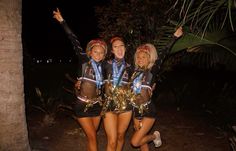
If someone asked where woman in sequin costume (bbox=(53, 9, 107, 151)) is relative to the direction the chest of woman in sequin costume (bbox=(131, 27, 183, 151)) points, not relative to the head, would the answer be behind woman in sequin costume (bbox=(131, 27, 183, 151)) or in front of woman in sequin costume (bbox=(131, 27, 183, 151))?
in front

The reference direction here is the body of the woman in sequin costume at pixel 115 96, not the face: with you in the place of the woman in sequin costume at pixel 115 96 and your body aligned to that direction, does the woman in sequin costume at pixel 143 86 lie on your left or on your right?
on your left

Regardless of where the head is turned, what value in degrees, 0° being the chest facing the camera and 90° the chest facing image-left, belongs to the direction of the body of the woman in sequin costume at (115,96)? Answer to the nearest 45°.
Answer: approximately 0°

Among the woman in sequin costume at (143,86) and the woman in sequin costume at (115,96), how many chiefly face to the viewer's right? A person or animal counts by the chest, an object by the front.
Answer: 0
